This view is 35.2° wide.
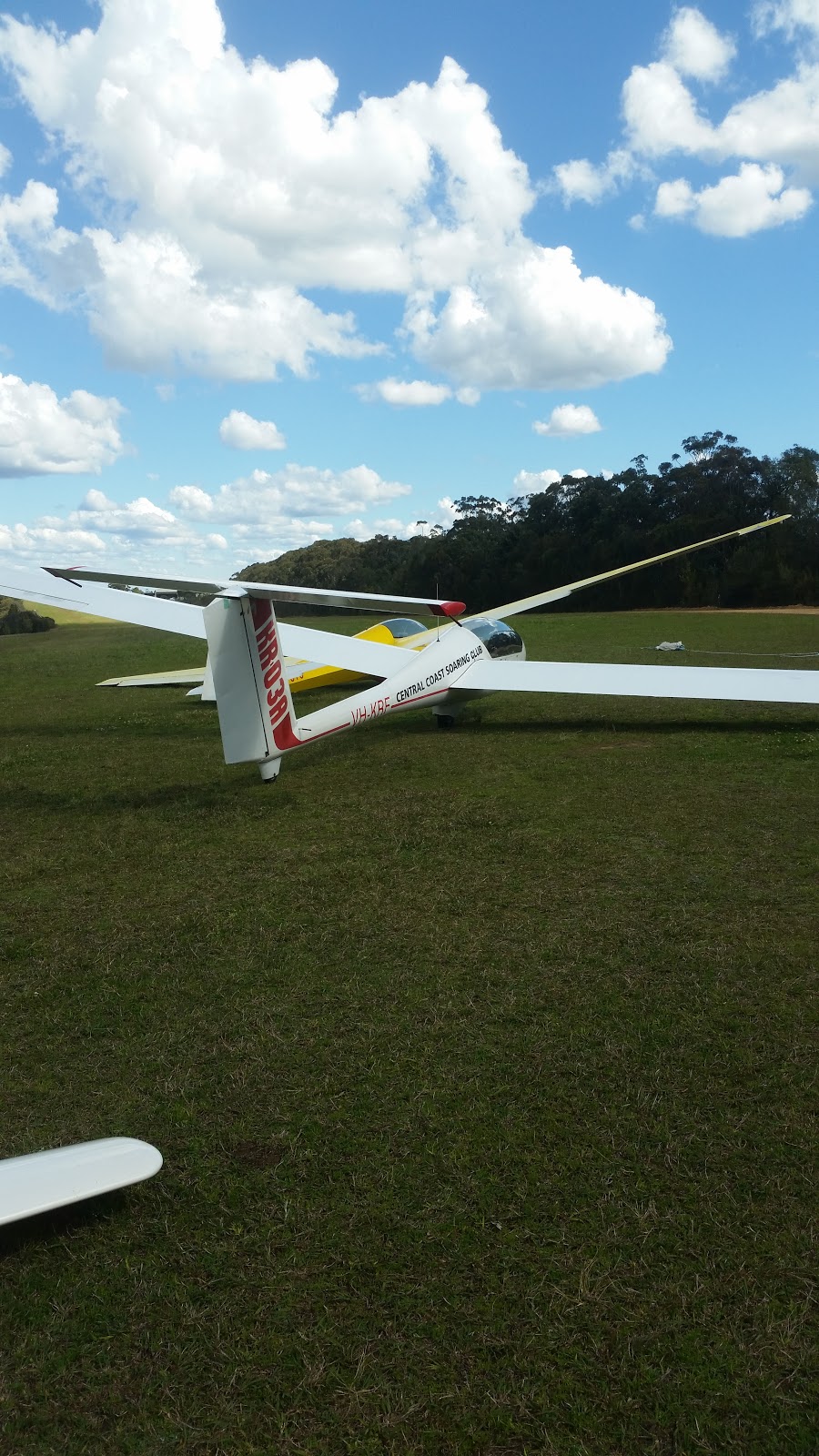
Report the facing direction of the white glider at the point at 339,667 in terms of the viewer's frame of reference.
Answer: facing away from the viewer and to the right of the viewer
